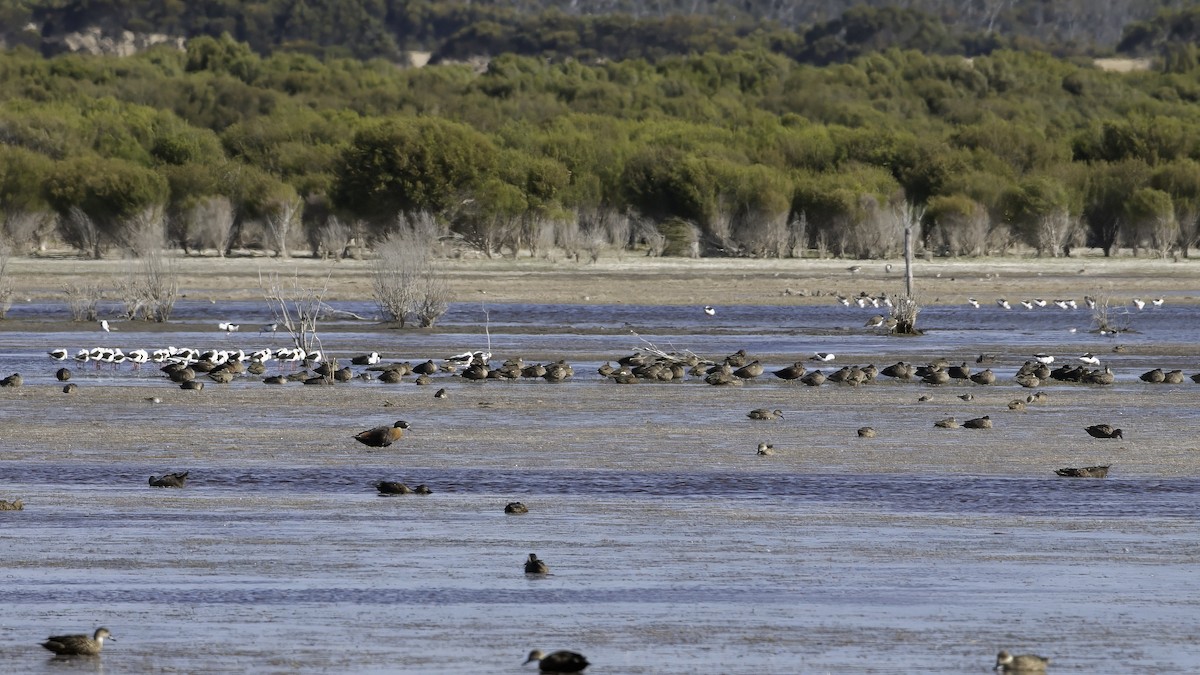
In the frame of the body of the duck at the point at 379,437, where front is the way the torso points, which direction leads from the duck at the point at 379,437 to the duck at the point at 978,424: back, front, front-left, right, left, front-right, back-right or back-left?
front

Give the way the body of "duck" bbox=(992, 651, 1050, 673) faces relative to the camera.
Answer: to the viewer's left

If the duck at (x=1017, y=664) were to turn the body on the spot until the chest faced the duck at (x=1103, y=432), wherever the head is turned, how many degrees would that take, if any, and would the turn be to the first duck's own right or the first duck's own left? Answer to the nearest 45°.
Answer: approximately 90° to the first duck's own right

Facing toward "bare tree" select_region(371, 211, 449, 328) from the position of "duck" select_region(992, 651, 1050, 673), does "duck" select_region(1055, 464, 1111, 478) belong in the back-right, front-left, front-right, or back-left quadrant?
front-right

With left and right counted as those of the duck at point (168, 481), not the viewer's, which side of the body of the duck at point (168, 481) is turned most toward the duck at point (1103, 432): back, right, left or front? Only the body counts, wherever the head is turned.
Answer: front

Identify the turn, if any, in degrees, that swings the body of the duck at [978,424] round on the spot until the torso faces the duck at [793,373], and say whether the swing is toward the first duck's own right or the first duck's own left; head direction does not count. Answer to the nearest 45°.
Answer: approximately 135° to the first duck's own left

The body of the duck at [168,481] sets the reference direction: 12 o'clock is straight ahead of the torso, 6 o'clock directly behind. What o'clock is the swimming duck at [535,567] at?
The swimming duck is roughly at 2 o'clock from the duck.

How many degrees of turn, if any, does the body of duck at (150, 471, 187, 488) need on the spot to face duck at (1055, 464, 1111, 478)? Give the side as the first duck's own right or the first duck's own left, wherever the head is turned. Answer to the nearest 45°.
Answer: approximately 180°

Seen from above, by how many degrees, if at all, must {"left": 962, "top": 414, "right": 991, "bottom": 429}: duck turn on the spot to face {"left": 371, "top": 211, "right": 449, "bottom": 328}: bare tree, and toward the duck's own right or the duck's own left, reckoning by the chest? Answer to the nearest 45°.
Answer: approximately 135° to the duck's own left

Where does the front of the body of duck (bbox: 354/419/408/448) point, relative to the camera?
to the viewer's right

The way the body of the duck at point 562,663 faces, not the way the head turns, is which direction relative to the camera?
to the viewer's left

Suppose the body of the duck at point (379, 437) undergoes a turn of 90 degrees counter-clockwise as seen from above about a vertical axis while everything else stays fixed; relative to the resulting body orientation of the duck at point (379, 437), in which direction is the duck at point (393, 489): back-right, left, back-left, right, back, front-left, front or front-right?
back

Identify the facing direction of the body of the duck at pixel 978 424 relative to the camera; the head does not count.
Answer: to the viewer's right
